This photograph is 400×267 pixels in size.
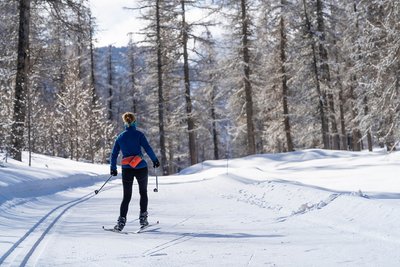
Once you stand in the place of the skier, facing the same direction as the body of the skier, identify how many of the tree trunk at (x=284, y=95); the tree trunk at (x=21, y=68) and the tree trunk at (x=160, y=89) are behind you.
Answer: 0

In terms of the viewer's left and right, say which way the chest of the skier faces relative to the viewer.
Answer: facing away from the viewer

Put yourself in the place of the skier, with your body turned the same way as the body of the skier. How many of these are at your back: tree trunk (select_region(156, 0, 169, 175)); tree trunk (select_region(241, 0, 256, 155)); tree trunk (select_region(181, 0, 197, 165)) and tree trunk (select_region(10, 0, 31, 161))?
0

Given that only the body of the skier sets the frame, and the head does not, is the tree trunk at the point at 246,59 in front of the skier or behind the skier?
in front

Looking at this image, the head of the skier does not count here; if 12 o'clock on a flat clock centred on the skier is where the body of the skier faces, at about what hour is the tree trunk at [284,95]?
The tree trunk is roughly at 1 o'clock from the skier.

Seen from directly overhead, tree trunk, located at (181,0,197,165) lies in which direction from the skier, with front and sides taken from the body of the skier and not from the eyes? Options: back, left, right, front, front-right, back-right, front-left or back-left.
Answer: front

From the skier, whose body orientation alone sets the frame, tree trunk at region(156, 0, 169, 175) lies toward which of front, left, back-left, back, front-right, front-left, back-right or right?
front

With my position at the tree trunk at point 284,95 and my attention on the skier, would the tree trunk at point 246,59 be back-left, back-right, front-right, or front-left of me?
front-right

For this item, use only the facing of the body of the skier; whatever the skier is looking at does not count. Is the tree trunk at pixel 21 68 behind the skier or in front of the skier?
in front
